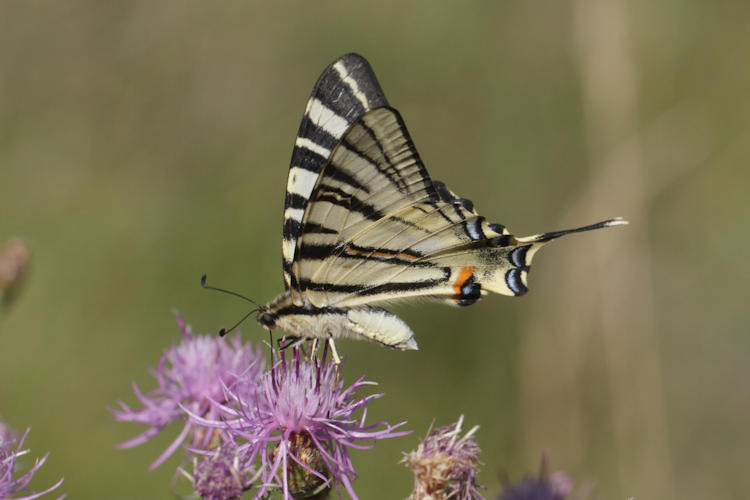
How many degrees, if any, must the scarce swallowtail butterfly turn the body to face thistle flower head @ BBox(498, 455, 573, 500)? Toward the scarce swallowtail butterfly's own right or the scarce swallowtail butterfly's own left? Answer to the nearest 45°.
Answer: approximately 180°

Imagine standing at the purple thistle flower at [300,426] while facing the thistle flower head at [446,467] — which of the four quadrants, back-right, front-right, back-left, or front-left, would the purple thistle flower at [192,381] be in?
back-left

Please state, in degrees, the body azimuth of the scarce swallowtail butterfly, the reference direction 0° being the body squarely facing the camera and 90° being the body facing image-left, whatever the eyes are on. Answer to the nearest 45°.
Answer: approximately 90°
